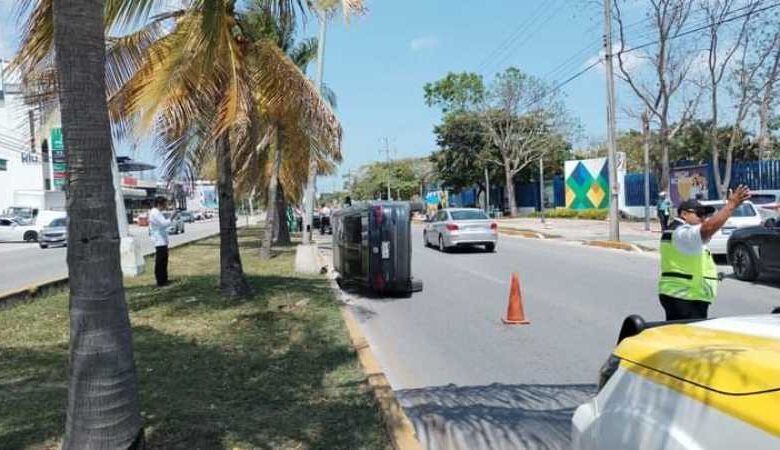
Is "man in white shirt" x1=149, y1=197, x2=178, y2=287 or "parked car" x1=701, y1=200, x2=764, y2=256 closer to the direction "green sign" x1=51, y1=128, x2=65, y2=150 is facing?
the man in white shirt

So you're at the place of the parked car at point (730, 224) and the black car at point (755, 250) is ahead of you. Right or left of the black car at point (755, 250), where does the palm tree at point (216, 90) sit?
right

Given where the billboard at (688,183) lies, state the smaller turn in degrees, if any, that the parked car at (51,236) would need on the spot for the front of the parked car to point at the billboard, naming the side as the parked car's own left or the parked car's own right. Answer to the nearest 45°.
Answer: approximately 90° to the parked car's own left

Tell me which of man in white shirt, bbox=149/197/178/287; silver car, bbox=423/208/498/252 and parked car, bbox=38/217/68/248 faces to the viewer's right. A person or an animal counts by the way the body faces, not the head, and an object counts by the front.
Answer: the man in white shirt

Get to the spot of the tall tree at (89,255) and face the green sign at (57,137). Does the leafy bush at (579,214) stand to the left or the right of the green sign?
right

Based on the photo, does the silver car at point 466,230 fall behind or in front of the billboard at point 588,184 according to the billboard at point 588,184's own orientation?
in front

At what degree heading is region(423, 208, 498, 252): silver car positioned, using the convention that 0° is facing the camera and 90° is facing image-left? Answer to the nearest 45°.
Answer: approximately 135°
